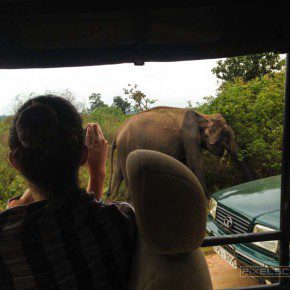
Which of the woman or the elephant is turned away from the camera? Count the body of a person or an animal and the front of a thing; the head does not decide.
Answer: the woman

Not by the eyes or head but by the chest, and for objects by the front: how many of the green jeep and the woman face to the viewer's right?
0

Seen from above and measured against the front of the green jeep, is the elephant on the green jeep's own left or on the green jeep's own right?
on the green jeep's own right

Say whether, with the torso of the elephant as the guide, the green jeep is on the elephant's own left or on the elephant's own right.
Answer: on the elephant's own right

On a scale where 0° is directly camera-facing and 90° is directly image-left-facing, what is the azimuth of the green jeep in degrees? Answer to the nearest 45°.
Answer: approximately 45°

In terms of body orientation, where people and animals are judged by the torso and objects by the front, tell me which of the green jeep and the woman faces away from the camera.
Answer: the woman

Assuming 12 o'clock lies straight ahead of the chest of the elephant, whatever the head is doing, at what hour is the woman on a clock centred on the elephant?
The woman is roughly at 3 o'clock from the elephant.

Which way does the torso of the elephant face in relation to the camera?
to the viewer's right

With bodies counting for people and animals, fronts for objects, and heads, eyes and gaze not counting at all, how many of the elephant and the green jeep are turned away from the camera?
0

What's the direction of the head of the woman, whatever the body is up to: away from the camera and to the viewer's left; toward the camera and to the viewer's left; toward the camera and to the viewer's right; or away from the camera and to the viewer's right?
away from the camera and to the viewer's right

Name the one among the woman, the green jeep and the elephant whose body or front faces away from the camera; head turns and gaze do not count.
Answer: the woman

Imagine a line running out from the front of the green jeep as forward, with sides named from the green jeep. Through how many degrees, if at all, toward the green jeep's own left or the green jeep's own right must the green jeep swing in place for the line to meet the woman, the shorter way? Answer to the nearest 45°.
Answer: approximately 45° to the green jeep's own left

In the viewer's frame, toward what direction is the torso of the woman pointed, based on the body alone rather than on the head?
away from the camera
